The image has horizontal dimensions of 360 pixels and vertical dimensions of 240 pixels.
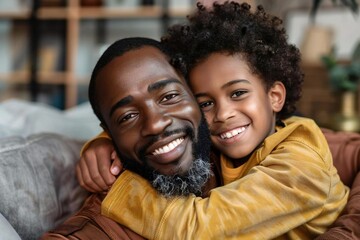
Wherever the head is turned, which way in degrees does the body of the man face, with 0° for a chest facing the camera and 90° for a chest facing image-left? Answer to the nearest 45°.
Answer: approximately 0°

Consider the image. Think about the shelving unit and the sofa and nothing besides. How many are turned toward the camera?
2

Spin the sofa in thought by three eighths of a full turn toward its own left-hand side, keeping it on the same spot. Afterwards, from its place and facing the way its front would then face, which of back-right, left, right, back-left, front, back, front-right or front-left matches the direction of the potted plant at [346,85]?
front

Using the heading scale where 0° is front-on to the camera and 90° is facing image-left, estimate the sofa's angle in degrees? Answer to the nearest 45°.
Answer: approximately 0°

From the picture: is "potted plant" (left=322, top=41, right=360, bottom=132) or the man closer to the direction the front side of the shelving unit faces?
the man

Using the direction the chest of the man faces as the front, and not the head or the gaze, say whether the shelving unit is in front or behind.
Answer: behind
